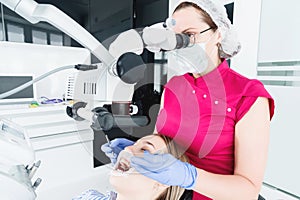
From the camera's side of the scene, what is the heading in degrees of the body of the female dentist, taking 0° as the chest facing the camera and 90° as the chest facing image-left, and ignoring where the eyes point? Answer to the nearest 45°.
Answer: approximately 45°
